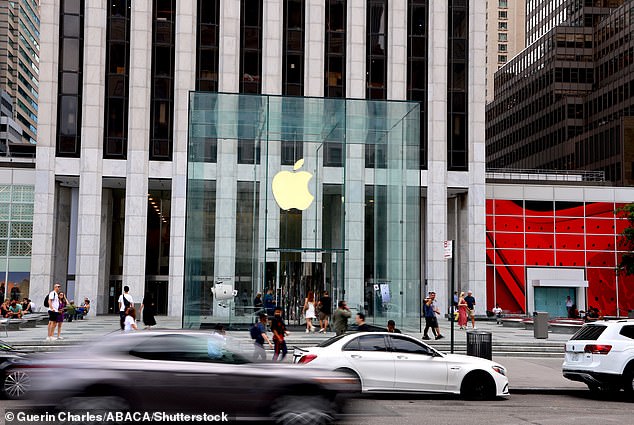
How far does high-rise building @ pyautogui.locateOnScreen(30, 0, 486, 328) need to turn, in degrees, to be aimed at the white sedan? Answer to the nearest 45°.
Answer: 0° — it already faces it

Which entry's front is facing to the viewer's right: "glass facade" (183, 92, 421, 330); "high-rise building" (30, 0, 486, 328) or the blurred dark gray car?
the blurred dark gray car

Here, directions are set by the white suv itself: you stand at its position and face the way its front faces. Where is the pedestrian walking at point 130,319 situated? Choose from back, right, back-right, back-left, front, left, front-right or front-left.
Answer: back-left

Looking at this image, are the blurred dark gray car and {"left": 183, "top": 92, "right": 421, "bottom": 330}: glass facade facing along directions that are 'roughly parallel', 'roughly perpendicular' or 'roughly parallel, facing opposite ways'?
roughly perpendicular

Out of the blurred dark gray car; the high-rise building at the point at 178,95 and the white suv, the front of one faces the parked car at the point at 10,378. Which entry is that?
the high-rise building

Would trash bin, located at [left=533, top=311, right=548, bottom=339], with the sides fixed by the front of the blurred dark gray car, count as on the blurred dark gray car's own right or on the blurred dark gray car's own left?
on the blurred dark gray car's own left

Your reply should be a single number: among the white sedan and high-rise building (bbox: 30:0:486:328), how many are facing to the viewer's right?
1

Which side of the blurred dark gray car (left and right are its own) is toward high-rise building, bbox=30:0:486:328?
left

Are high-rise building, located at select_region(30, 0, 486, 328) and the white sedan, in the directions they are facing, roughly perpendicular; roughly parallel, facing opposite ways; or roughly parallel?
roughly perpendicular

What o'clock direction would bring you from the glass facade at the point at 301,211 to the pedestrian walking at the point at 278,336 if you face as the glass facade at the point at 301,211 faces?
The pedestrian walking is roughly at 12 o'clock from the glass facade.

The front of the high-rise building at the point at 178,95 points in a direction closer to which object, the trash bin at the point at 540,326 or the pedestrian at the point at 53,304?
the pedestrian
